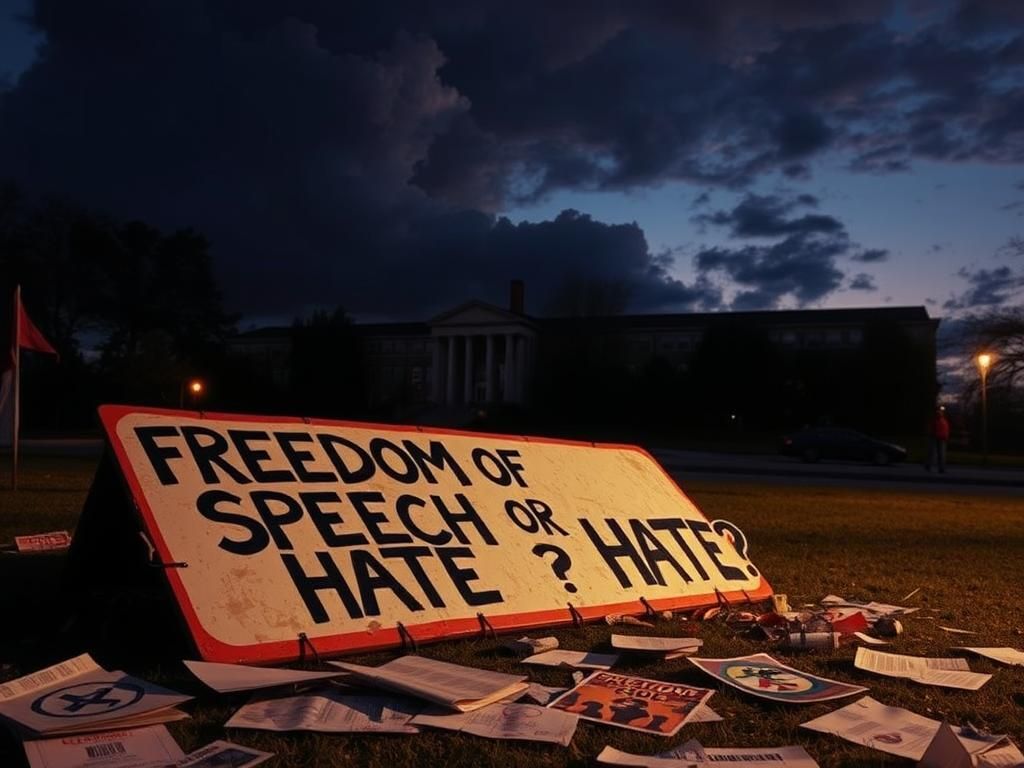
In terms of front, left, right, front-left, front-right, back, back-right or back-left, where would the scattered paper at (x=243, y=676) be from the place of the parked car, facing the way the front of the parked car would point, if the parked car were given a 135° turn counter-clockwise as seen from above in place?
back-left

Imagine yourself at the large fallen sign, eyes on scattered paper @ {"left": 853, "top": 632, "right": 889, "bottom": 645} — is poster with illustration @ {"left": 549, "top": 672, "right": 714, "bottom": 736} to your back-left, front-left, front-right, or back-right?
front-right

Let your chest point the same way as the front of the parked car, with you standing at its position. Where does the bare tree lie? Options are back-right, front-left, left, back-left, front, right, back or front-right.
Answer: front-left

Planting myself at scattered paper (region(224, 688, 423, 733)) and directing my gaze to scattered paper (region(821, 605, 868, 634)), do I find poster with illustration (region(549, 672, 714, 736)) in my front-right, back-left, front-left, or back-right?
front-right

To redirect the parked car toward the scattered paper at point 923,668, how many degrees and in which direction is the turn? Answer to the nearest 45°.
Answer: approximately 90° to its right

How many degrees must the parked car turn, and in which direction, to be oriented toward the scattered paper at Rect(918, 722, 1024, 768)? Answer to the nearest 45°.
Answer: approximately 90° to its right

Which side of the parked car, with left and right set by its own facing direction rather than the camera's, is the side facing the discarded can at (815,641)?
right

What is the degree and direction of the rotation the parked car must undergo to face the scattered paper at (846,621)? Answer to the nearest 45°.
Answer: approximately 90° to its right

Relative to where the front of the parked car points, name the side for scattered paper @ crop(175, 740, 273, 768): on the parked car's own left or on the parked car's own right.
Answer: on the parked car's own right

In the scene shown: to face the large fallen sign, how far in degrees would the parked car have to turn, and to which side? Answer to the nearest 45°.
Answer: approximately 90° to its right

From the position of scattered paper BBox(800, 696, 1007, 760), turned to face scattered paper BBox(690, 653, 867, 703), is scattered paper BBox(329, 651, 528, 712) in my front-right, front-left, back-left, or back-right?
front-left
